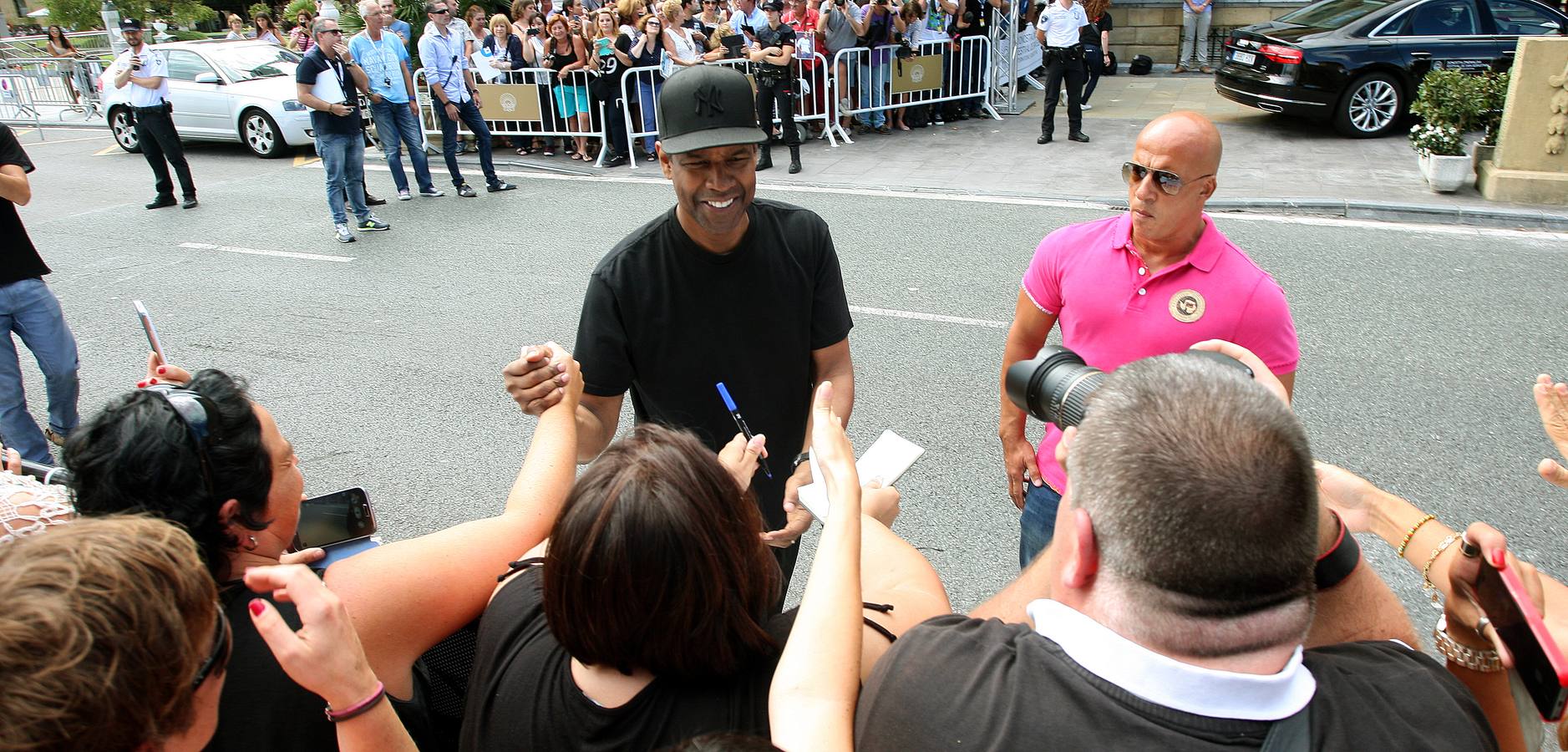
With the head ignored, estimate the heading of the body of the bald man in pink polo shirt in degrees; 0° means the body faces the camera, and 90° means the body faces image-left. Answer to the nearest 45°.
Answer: approximately 45°

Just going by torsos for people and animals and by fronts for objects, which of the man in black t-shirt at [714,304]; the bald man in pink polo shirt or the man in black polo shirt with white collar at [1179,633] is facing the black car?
the man in black polo shirt with white collar at [1179,633]

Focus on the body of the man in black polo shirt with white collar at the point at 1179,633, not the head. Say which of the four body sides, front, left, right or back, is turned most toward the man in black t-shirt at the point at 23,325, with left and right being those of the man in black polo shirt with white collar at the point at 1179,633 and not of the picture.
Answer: left

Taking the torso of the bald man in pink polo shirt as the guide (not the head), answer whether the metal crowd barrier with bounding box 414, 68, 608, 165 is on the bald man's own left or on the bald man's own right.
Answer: on the bald man's own right

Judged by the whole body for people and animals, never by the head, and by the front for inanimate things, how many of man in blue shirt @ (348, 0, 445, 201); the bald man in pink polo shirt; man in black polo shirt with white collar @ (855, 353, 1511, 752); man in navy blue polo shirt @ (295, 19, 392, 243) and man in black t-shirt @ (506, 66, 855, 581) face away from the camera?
1

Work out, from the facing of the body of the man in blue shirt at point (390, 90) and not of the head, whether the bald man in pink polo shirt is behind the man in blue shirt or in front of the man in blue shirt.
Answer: in front

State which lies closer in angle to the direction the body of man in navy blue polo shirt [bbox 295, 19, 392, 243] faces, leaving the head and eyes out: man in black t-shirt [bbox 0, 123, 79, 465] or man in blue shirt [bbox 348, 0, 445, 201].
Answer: the man in black t-shirt

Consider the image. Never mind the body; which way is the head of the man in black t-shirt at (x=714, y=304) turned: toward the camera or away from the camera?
toward the camera

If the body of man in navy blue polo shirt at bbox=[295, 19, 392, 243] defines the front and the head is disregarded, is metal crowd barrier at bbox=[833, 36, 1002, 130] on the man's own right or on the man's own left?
on the man's own left

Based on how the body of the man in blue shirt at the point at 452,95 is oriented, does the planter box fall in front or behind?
in front

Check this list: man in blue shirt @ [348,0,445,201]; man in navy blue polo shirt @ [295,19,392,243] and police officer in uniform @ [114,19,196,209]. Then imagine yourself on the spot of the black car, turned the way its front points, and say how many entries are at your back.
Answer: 3

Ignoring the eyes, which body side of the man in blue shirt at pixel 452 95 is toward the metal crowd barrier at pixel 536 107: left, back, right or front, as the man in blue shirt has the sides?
left

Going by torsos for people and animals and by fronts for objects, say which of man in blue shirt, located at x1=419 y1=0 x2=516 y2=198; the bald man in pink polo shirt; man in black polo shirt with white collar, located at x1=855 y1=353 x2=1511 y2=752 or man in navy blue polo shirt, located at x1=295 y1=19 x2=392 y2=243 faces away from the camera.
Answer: man in black polo shirt with white collar, located at x1=855 y1=353 x2=1511 y2=752

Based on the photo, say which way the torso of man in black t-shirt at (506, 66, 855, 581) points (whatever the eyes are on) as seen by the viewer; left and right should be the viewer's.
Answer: facing the viewer

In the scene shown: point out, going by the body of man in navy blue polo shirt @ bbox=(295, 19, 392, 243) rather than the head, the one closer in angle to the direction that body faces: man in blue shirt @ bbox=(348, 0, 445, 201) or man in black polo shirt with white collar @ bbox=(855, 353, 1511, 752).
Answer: the man in black polo shirt with white collar

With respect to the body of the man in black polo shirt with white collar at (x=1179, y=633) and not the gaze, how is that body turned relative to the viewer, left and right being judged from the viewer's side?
facing away from the viewer

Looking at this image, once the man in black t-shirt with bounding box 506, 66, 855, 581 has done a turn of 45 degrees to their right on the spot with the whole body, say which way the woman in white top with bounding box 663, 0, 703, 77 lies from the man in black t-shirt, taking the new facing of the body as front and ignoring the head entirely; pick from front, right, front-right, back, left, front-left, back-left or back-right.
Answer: back-right
